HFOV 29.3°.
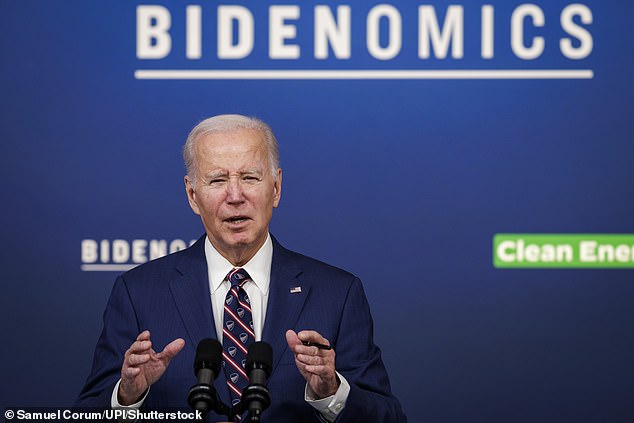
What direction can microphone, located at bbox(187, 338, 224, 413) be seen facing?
away from the camera

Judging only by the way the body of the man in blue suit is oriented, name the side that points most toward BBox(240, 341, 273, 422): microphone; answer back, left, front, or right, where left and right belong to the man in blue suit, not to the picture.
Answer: front

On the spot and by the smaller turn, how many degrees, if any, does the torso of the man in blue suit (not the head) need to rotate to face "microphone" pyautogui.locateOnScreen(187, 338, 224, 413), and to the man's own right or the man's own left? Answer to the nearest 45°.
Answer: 0° — they already face it

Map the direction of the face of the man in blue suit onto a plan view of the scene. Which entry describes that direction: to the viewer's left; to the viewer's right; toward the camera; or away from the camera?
toward the camera

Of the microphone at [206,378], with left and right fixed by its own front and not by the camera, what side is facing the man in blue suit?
front

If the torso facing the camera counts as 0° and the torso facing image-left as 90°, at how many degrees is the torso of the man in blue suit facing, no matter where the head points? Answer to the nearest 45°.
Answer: approximately 0°

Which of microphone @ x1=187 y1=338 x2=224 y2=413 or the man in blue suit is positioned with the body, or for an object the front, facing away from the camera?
the microphone

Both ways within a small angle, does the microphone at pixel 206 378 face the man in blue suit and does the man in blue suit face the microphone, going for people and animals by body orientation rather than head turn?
yes

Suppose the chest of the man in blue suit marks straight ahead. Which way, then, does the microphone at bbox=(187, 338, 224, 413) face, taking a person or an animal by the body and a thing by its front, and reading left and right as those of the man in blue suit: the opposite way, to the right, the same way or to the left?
the opposite way
